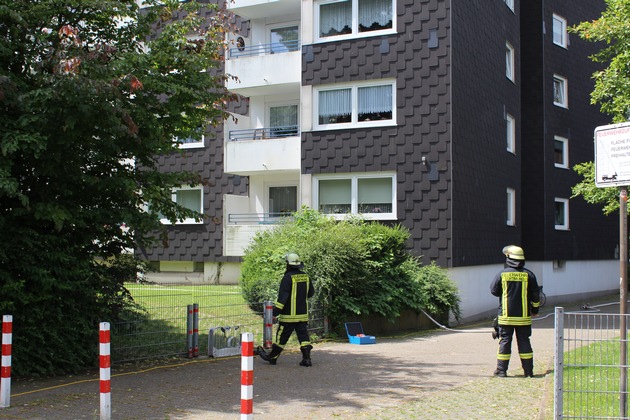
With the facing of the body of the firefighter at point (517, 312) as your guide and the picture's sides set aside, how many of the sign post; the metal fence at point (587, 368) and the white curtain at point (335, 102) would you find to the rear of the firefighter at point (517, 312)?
2

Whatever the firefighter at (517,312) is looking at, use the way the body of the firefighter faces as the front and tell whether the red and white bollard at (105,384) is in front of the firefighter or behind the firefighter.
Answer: behind

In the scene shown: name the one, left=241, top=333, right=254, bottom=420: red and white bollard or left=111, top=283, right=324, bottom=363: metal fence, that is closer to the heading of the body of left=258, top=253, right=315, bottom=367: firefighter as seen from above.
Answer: the metal fence

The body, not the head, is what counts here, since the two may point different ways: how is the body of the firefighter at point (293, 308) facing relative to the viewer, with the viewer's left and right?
facing away from the viewer and to the left of the viewer

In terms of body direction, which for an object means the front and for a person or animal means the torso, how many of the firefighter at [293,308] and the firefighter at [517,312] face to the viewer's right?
0

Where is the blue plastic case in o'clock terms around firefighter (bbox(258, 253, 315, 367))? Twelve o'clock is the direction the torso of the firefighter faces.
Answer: The blue plastic case is roughly at 2 o'clock from the firefighter.

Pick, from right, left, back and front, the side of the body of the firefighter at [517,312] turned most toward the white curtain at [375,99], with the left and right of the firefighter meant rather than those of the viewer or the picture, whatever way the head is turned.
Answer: front

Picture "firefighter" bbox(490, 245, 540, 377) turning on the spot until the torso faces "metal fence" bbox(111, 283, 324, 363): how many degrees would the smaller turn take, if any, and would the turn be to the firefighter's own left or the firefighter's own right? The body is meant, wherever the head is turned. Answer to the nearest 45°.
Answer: approximately 90° to the firefighter's own left

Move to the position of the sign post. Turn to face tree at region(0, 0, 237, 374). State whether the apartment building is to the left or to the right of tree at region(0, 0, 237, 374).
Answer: right

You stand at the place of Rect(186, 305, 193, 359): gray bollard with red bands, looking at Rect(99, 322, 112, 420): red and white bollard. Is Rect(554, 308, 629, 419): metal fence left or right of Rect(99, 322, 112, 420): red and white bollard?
left

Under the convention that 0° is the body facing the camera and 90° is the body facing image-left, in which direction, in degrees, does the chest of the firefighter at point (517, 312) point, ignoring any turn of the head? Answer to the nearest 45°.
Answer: approximately 180°

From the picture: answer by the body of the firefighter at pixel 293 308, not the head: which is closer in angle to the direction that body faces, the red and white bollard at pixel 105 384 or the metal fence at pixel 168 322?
the metal fence

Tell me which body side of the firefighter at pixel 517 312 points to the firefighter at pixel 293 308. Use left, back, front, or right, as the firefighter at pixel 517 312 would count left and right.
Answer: left
